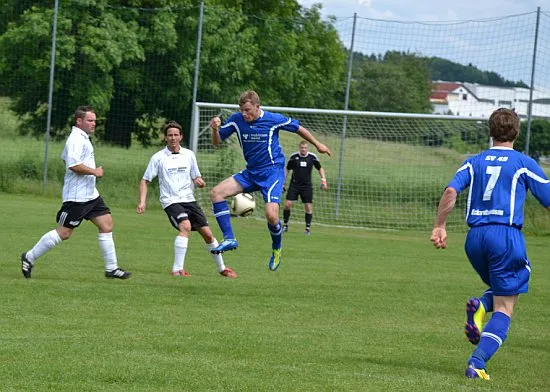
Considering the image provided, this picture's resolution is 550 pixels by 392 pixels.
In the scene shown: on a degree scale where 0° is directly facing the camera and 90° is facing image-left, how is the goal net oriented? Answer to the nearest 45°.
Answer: approximately 0°

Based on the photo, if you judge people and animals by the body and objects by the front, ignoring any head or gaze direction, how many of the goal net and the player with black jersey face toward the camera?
2

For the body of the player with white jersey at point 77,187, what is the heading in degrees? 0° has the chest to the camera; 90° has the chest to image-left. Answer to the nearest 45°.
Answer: approximately 270°

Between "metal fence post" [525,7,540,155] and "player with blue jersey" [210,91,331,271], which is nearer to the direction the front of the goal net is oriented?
the player with blue jersey

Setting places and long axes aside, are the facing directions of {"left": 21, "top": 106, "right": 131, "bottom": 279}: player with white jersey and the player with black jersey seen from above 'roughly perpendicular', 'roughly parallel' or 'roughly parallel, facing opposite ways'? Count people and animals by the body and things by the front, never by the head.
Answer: roughly perpendicular

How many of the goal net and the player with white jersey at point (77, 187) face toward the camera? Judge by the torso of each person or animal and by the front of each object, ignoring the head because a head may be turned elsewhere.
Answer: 1

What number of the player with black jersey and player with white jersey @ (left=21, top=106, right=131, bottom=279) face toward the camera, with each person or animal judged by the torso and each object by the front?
1

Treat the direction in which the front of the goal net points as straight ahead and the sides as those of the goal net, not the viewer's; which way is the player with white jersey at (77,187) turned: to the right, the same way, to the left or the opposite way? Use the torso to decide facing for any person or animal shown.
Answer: to the left

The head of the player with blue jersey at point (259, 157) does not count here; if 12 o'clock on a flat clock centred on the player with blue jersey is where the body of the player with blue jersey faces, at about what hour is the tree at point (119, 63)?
The tree is roughly at 4 o'clock from the player with blue jersey.

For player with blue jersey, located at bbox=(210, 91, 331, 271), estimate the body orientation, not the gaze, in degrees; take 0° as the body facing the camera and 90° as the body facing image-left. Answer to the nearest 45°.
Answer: approximately 45°

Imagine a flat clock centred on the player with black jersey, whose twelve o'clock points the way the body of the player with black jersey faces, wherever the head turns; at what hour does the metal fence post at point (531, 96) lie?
The metal fence post is roughly at 9 o'clock from the player with black jersey.
